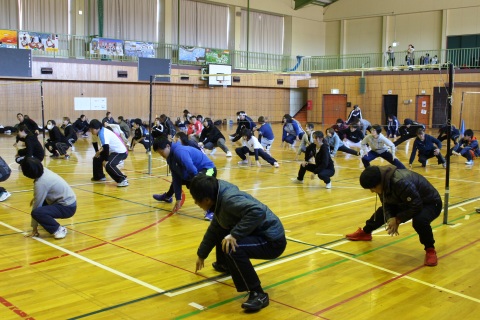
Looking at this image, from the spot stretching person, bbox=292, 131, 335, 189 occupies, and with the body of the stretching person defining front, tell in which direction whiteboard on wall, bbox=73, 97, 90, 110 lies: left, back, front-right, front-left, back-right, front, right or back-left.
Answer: right

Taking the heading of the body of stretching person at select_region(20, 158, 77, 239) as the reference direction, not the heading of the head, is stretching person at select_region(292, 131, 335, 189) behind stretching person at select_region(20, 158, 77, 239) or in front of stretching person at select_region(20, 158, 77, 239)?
behind

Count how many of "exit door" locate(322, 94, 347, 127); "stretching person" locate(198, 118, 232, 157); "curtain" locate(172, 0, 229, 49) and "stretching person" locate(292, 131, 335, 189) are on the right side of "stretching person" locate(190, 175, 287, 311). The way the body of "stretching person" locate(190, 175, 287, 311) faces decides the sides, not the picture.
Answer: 4

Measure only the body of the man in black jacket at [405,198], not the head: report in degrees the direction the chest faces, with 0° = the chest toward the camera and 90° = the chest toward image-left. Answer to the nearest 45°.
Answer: approximately 45°

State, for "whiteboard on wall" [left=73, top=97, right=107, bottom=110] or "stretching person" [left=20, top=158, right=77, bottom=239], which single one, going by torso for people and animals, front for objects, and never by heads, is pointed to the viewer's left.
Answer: the stretching person

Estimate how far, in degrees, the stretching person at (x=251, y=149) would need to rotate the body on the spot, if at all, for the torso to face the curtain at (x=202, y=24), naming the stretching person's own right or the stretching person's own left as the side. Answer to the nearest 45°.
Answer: approximately 135° to the stretching person's own right

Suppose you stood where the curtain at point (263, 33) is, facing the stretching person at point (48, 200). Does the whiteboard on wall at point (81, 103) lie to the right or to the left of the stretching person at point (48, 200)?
right

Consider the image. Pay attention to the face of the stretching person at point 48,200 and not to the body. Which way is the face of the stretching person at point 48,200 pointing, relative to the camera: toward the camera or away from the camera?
away from the camera

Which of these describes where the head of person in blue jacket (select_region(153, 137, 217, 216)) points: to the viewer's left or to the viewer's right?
to the viewer's left
